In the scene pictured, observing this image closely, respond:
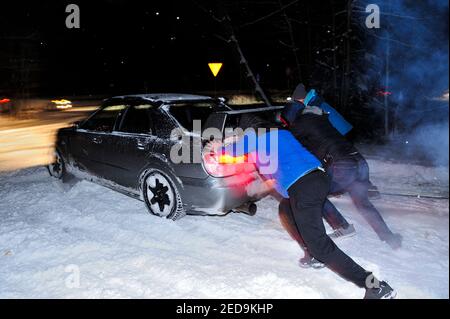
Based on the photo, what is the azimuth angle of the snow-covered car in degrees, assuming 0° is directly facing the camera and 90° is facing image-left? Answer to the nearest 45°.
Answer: approximately 135°

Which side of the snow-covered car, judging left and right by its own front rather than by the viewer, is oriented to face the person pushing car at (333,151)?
back

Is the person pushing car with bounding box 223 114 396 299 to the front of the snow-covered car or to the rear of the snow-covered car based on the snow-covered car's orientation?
to the rear
